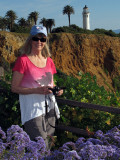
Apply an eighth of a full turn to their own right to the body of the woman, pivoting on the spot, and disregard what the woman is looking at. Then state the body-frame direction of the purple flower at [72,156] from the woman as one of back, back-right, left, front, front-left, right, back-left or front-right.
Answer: front

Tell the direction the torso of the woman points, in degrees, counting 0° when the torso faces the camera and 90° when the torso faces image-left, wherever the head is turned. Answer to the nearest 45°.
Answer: approximately 315°
